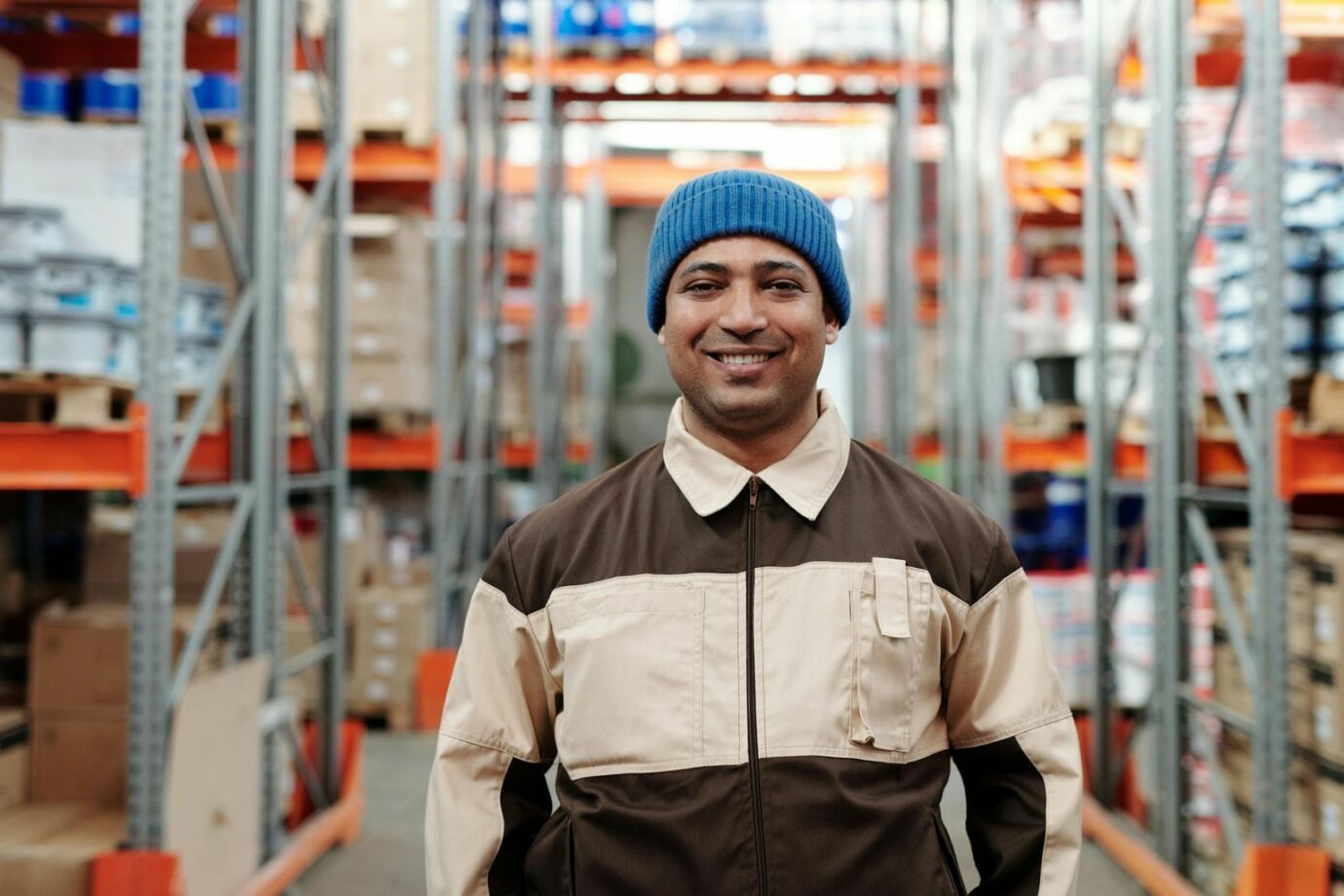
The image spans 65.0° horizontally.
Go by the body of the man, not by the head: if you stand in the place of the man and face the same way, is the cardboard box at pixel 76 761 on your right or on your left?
on your right

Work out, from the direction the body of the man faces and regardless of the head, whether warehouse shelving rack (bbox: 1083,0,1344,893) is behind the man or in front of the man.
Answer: behind

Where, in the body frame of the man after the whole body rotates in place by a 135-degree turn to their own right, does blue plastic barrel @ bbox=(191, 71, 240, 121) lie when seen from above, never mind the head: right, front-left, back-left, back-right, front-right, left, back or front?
front

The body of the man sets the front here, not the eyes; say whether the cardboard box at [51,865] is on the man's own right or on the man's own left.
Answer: on the man's own right

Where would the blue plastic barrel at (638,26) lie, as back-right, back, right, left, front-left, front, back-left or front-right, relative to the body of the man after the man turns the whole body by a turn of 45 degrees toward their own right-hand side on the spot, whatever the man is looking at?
back-right

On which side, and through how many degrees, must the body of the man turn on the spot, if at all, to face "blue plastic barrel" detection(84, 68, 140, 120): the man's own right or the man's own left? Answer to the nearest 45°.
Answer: approximately 135° to the man's own right

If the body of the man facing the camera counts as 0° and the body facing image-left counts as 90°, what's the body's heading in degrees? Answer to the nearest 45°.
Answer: approximately 0°
